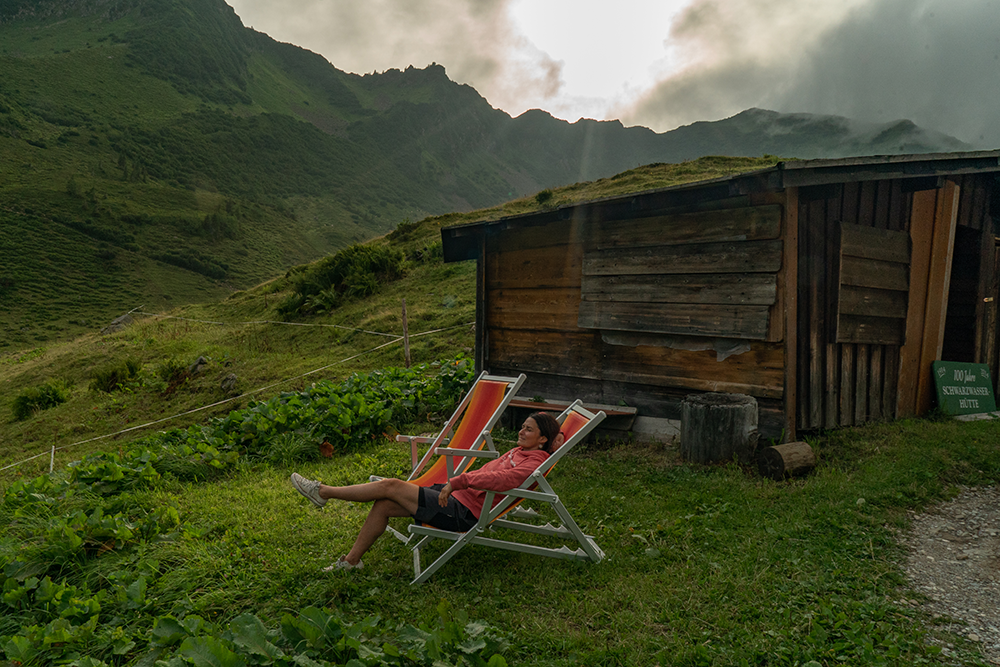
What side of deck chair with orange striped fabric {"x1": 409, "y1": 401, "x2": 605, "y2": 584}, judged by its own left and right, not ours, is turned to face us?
left

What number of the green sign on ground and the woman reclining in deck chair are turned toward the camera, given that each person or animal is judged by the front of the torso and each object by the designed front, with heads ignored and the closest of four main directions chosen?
1

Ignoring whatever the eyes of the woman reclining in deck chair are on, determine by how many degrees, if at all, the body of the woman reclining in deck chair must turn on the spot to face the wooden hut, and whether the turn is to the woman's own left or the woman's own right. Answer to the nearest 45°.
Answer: approximately 135° to the woman's own right

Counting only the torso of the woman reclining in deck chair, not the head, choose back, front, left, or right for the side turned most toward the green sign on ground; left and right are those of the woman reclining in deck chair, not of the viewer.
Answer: back

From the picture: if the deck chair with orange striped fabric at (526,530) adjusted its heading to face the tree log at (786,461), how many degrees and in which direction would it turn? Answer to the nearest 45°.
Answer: approximately 135° to its right

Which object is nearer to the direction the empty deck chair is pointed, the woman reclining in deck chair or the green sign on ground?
the woman reclining in deck chair

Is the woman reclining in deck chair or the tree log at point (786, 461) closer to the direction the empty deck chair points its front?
the woman reclining in deck chair

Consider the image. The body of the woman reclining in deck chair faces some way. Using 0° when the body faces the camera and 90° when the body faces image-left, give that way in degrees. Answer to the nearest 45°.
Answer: approximately 90°

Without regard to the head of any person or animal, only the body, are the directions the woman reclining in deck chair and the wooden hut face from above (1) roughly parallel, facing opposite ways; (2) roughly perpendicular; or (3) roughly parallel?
roughly perpendicular

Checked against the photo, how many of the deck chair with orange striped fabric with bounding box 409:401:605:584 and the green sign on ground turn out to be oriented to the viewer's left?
1
